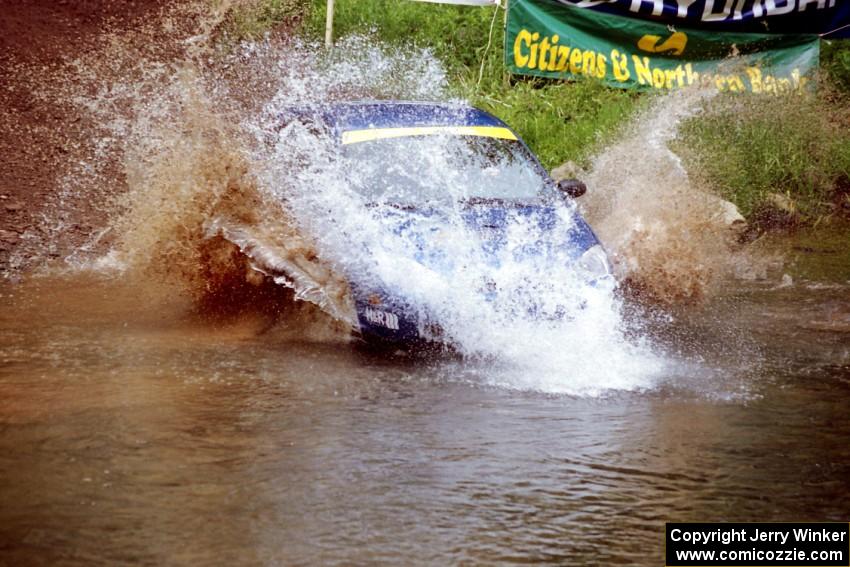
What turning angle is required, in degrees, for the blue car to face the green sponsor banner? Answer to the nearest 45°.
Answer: approximately 135° to its left

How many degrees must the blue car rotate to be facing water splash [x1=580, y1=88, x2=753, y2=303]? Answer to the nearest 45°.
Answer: approximately 90° to its left
